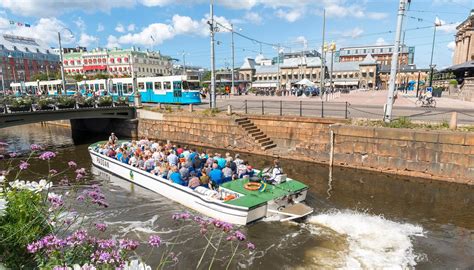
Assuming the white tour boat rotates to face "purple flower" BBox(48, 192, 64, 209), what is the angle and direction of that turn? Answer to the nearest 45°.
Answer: approximately 90° to its left

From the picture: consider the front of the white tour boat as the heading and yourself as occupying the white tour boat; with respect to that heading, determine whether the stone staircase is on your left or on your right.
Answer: on your right

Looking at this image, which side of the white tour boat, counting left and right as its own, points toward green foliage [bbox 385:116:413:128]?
right

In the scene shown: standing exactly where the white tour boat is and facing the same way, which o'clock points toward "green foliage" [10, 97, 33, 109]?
The green foliage is roughly at 12 o'clock from the white tour boat.

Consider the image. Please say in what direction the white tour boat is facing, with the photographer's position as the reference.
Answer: facing away from the viewer and to the left of the viewer

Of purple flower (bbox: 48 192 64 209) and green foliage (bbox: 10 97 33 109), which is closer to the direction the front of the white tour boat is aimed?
the green foliage

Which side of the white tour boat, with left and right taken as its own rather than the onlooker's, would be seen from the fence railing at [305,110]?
right

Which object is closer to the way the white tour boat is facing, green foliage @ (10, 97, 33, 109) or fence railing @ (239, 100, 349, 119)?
the green foliage

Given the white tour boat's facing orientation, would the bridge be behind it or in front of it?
in front
